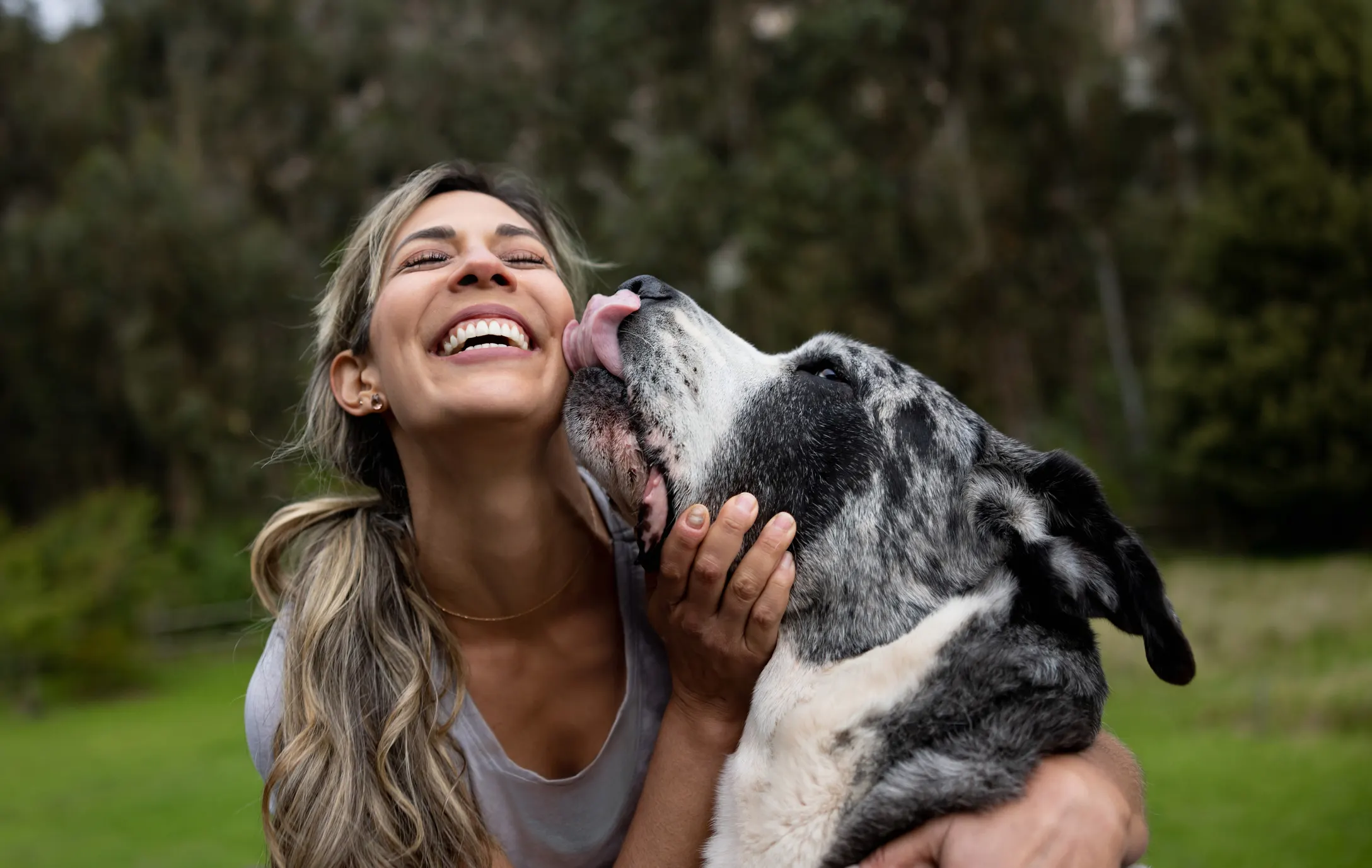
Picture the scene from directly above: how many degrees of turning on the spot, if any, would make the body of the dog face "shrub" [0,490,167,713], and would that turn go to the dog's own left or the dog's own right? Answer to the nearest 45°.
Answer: approximately 45° to the dog's own right

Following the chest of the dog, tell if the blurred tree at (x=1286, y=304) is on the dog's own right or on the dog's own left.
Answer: on the dog's own right

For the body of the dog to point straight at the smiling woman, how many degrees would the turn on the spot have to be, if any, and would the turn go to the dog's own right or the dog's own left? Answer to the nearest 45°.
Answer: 0° — it already faces them

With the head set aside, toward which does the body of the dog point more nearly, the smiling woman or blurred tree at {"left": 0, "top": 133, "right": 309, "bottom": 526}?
the smiling woman

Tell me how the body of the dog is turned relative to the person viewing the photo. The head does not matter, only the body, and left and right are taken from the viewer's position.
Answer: facing to the left of the viewer
